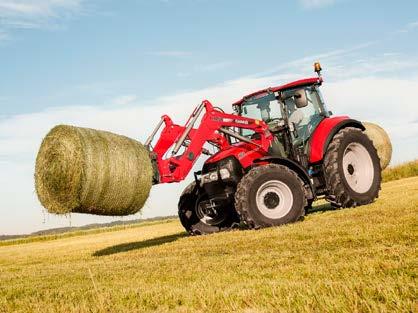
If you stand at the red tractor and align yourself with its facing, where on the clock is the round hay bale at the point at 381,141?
The round hay bale is roughly at 5 o'clock from the red tractor.

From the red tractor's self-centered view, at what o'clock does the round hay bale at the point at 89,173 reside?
The round hay bale is roughly at 12 o'clock from the red tractor.
